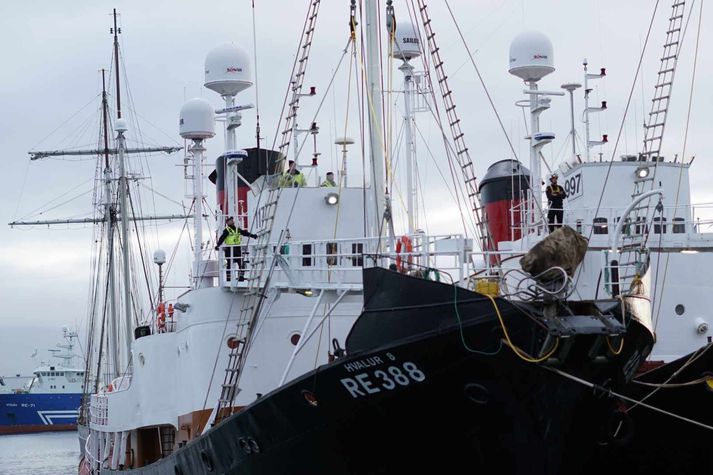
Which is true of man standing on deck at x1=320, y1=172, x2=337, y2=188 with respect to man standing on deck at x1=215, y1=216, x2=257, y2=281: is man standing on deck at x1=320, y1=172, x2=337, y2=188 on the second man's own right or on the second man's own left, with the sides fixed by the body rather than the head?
on the second man's own left

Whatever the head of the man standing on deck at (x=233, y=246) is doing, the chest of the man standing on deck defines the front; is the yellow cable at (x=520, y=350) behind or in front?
in front

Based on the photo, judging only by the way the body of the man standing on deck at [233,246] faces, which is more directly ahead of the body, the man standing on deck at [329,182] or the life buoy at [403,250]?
the life buoy

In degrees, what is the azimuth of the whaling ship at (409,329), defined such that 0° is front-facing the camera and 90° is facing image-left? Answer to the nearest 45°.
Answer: approximately 315°
